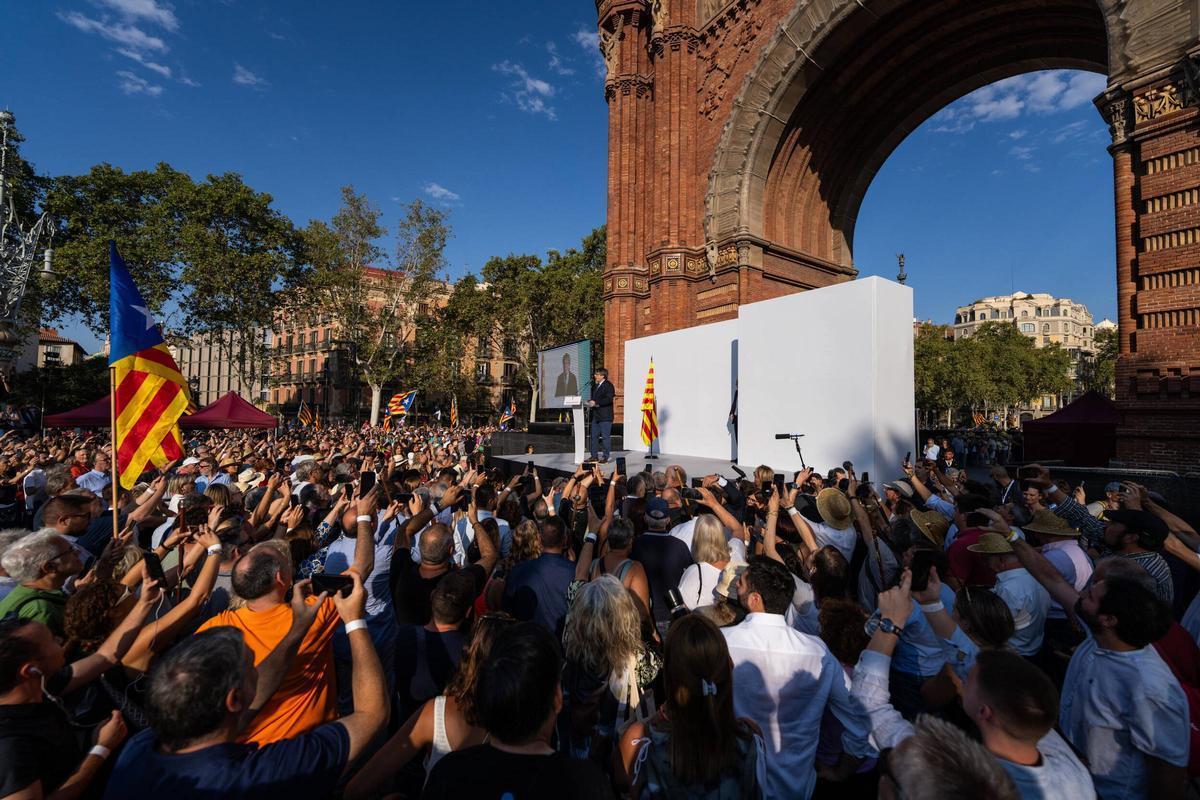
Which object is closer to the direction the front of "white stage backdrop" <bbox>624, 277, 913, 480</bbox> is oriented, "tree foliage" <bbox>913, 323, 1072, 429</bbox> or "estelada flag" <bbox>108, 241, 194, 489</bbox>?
the estelada flag

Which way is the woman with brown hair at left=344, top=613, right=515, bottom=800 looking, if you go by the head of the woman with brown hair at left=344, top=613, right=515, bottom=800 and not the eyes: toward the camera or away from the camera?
away from the camera

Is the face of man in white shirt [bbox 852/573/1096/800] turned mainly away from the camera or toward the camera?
away from the camera

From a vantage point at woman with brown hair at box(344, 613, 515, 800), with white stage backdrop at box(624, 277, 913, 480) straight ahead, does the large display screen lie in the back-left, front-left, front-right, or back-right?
front-left

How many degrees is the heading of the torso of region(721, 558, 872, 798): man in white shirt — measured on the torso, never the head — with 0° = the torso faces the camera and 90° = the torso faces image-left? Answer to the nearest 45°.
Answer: approximately 180°

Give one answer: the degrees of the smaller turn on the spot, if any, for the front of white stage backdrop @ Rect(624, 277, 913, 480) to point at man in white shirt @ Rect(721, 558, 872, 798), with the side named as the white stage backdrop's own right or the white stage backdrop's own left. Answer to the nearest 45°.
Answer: approximately 45° to the white stage backdrop's own left

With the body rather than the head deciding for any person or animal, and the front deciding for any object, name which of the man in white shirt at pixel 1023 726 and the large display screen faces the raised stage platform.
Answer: the man in white shirt

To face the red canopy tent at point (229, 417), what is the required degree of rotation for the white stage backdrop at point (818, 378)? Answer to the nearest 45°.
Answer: approximately 45° to its right

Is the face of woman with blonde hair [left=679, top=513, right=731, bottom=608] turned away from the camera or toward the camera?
away from the camera

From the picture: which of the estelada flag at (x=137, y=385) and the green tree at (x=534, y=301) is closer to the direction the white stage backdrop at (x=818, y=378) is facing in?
the estelada flag

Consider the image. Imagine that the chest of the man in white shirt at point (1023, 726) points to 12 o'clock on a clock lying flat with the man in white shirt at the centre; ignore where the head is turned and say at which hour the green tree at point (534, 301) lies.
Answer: The green tree is roughly at 12 o'clock from the man in white shirt.

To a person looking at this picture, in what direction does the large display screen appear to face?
facing the viewer and to the left of the viewer

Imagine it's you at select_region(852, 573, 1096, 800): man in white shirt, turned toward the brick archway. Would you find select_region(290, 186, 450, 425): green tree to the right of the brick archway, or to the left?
left

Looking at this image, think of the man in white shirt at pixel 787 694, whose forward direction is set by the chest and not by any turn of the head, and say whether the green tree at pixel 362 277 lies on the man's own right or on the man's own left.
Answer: on the man's own left
